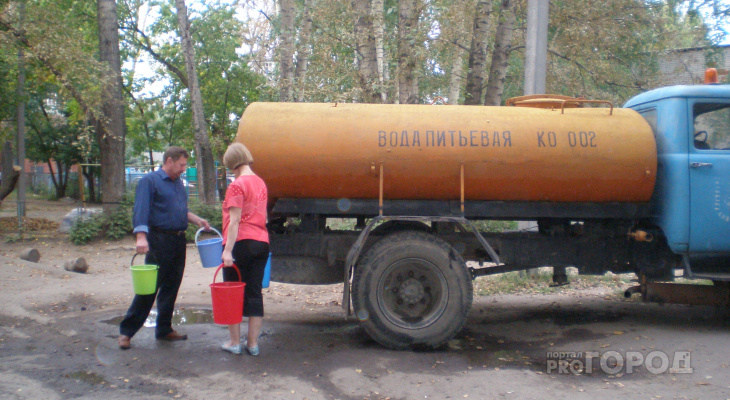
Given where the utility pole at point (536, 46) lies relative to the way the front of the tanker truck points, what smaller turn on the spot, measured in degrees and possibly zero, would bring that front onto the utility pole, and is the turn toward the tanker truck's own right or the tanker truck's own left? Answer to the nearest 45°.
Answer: approximately 90° to the tanker truck's own left

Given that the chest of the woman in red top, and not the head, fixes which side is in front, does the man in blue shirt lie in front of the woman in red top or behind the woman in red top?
in front

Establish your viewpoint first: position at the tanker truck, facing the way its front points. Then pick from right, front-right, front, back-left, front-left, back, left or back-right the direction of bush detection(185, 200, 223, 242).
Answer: back-left

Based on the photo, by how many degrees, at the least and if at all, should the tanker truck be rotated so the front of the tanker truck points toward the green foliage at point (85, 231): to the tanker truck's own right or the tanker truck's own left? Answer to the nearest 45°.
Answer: approximately 135° to the tanker truck's own left

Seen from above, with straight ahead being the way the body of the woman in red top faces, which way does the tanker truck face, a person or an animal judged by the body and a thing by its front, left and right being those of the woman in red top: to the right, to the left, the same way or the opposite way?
the opposite way

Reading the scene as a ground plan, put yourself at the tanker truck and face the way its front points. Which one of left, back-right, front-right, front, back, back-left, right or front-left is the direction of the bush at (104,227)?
back-left

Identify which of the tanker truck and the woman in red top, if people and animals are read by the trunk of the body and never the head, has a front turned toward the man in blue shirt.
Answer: the woman in red top

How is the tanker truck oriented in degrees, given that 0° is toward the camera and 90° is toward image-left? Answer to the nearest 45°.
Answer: approximately 270°
